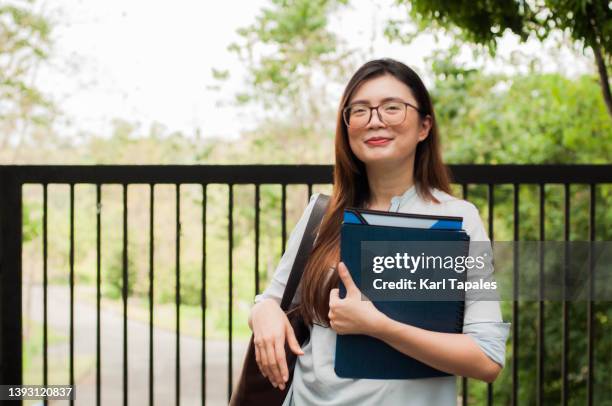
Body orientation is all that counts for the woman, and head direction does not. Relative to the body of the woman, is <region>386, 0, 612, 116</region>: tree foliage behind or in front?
behind

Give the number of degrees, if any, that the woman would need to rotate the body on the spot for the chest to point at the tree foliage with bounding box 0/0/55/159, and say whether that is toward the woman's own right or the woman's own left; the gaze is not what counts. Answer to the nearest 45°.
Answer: approximately 135° to the woman's own right

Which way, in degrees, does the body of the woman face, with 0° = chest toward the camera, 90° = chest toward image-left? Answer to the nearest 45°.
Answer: approximately 0°
